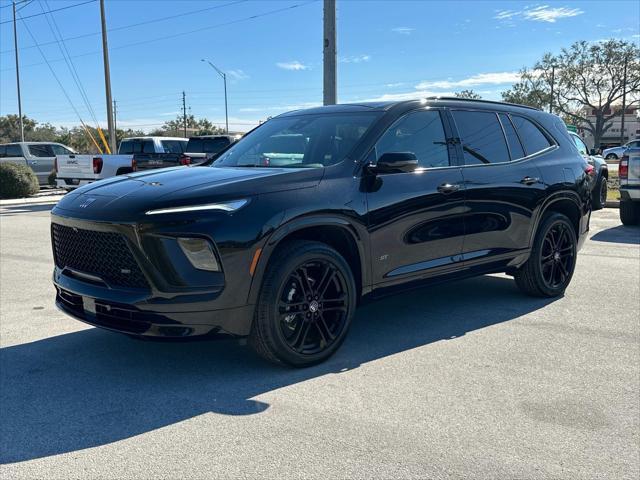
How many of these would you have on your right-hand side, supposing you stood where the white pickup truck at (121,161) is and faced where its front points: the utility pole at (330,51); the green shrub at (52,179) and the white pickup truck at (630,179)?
2

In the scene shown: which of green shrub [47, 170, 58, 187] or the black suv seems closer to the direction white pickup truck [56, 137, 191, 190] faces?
the green shrub

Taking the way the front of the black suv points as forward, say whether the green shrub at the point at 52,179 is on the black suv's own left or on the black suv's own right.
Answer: on the black suv's own right

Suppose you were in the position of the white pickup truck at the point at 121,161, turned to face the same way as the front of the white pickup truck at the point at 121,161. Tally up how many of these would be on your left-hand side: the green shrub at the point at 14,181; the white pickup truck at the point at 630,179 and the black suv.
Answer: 1

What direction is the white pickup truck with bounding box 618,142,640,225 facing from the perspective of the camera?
away from the camera

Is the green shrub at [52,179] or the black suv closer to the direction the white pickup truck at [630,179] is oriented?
the green shrub

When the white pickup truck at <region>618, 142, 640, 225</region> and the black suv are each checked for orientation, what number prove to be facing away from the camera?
1

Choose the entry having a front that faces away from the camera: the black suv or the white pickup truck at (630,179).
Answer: the white pickup truck

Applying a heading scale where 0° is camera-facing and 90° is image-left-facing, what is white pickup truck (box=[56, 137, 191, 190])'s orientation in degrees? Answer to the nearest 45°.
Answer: approximately 225°

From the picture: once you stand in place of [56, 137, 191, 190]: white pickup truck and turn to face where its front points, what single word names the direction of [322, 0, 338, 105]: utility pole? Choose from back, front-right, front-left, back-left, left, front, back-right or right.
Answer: right

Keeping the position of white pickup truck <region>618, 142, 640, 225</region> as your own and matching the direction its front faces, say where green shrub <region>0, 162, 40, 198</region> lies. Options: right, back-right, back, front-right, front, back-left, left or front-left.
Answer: left

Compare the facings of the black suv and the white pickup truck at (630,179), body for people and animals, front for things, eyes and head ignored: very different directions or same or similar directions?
very different directions

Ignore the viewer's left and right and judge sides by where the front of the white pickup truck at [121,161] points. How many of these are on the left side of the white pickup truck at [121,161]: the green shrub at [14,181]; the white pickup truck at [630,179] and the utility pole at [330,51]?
1

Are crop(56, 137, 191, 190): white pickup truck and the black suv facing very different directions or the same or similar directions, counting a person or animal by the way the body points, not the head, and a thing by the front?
very different directions

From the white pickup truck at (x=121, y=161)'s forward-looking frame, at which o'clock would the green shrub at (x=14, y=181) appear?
The green shrub is roughly at 9 o'clock from the white pickup truck.
